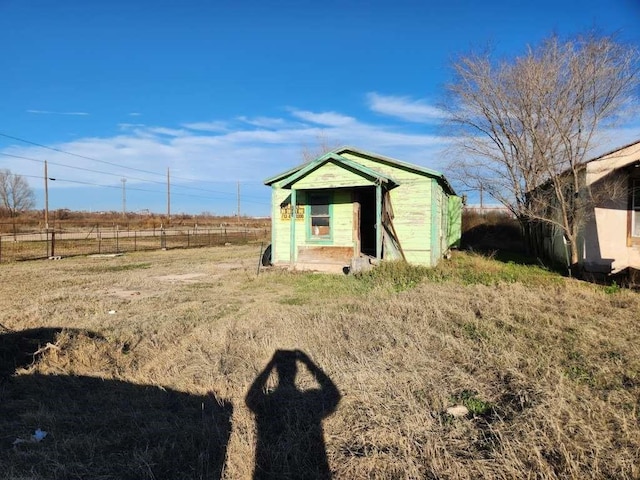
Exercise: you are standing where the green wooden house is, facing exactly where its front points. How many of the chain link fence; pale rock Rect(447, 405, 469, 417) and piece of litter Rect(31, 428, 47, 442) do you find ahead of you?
2

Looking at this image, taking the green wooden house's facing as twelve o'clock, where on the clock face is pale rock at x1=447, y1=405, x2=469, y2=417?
The pale rock is roughly at 12 o'clock from the green wooden house.

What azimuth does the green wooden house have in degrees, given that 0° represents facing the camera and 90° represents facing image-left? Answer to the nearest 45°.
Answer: approximately 0°

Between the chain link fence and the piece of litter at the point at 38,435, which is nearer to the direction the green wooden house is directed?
the piece of litter

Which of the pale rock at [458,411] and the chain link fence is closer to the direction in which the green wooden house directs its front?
the pale rock

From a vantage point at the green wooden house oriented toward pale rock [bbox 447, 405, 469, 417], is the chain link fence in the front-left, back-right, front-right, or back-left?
back-right

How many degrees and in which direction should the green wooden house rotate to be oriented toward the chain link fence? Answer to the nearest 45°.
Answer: approximately 135° to its right

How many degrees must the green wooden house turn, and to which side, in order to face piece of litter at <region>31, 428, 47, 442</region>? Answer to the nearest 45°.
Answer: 0° — it already faces it
